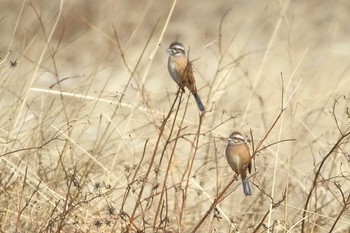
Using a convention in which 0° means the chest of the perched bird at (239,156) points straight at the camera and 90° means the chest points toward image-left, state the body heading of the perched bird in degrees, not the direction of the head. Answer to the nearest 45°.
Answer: approximately 45°

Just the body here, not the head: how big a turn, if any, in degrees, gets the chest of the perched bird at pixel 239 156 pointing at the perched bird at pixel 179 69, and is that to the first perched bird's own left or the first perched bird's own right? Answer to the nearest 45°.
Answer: approximately 45° to the first perched bird's own right
